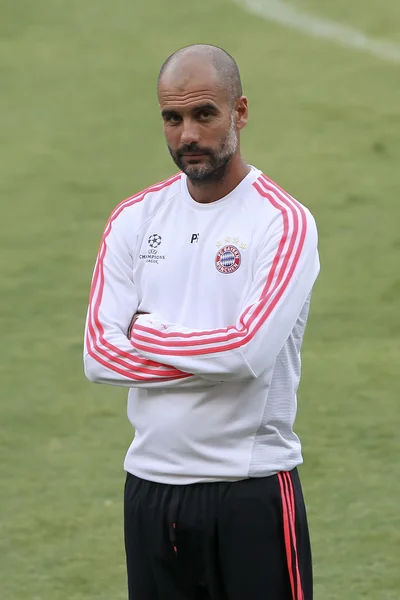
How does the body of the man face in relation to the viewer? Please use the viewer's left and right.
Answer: facing the viewer and to the left of the viewer

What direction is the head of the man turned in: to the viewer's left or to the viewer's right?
to the viewer's left
